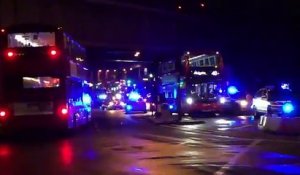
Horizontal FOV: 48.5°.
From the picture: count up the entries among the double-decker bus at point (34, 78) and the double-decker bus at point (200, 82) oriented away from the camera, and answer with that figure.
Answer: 1

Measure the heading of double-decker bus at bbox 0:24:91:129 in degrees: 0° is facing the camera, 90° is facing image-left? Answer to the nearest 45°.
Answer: approximately 180°

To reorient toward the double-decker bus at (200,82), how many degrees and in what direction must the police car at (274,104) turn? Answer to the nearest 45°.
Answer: approximately 90° to its right

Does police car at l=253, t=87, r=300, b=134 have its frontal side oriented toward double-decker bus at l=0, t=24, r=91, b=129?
yes

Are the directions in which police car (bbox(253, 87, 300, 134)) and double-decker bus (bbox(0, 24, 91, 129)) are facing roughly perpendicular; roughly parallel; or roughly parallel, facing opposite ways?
roughly perpendicular

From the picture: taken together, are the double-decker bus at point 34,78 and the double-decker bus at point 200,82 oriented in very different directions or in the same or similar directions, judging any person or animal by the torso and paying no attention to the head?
very different directions

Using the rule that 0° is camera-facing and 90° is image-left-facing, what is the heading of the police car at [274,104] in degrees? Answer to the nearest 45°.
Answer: approximately 45°

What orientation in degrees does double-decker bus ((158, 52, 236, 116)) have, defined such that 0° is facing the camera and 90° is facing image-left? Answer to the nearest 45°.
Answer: approximately 0°
